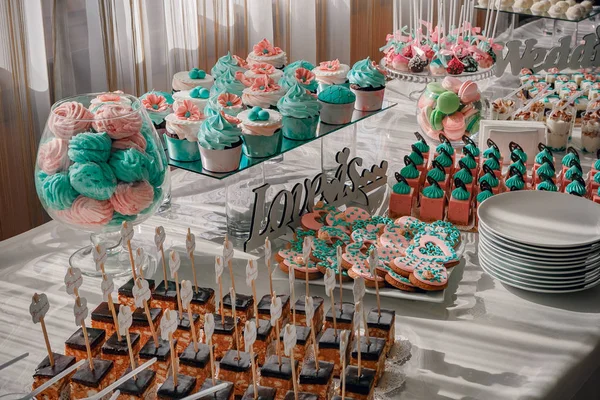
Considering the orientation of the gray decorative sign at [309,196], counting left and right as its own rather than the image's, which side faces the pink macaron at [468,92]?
left

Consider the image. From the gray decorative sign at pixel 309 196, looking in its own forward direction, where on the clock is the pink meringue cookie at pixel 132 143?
The pink meringue cookie is roughly at 3 o'clock from the gray decorative sign.

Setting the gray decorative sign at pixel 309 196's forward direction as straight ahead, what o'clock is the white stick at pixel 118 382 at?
The white stick is roughly at 2 o'clock from the gray decorative sign.

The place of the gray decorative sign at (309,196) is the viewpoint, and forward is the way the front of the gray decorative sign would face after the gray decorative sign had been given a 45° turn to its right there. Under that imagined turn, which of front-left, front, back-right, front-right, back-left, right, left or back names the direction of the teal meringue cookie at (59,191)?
front-right

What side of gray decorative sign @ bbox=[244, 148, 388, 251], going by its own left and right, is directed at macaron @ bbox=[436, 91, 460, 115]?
left

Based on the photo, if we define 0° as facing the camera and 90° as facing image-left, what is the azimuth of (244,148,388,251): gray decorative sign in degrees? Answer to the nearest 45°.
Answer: approximately 315°

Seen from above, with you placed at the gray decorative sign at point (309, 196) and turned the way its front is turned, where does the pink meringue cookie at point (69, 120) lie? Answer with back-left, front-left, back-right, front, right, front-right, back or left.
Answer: right

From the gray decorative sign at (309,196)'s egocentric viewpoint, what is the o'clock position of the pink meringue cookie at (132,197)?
The pink meringue cookie is roughly at 3 o'clock from the gray decorative sign.

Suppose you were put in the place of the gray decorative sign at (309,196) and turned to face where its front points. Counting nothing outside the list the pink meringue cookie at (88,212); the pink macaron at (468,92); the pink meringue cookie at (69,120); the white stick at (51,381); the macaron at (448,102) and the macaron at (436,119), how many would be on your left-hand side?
3

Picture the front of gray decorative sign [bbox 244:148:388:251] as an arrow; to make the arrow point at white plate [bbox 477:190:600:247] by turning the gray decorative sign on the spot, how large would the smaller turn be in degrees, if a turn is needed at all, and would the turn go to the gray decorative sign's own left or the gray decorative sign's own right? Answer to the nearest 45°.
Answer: approximately 45° to the gray decorative sign's own left

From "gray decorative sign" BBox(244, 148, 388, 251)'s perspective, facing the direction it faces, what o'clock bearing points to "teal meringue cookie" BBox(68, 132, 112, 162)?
The teal meringue cookie is roughly at 3 o'clock from the gray decorative sign.

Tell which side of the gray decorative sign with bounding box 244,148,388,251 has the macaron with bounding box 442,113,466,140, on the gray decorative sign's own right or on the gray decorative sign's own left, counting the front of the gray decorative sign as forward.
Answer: on the gray decorative sign's own left

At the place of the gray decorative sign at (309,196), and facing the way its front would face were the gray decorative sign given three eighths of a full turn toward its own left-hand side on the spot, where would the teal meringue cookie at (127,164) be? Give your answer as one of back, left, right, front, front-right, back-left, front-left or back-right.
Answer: back-left
